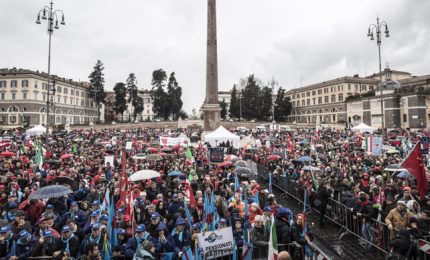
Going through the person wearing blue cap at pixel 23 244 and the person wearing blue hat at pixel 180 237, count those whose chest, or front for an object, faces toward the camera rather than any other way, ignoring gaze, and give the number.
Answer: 2

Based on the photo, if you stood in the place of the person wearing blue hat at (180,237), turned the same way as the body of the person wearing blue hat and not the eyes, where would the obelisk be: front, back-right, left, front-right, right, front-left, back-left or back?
back

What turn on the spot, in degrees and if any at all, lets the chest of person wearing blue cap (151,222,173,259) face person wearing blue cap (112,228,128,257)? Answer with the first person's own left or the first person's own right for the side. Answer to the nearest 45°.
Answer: approximately 90° to the first person's own right

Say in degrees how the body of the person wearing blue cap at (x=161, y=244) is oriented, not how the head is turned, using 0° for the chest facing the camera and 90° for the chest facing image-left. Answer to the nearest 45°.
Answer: approximately 0°

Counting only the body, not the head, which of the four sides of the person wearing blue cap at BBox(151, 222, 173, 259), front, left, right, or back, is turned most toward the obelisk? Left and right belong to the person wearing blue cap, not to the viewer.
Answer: back

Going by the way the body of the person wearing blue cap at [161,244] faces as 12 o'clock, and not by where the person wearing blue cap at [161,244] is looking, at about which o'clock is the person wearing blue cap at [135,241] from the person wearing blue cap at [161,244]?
the person wearing blue cap at [135,241] is roughly at 3 o'clock from the person wearing blue cap at [161,244].
